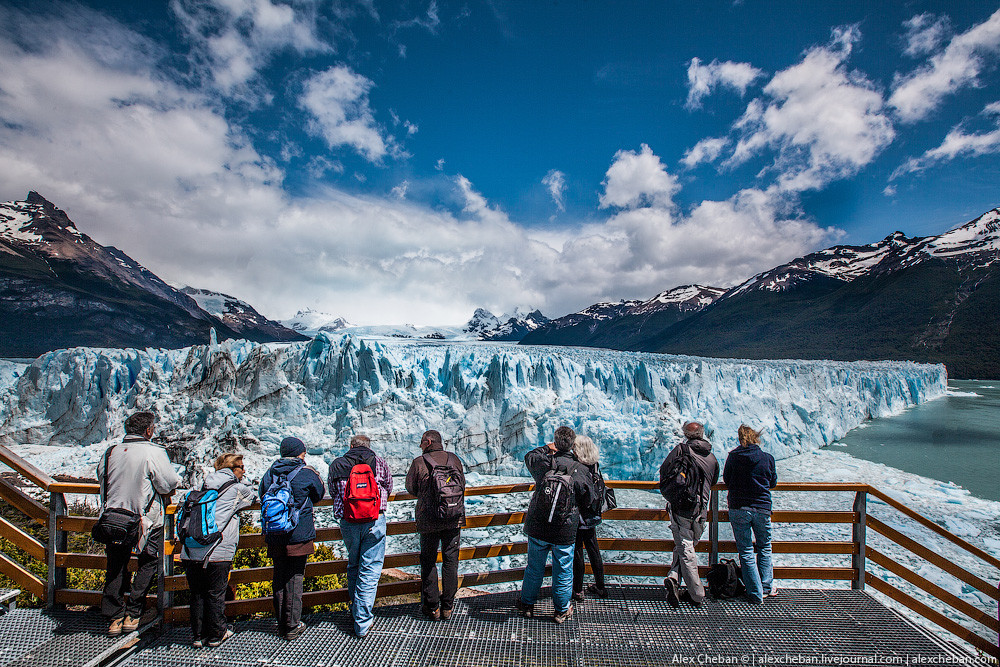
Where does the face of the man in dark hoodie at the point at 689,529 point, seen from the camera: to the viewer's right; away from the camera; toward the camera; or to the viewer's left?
away from the camera

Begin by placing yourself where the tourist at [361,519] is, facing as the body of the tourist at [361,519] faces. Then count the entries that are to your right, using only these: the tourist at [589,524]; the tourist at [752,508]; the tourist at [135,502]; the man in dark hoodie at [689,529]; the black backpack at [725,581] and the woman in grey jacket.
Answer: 4

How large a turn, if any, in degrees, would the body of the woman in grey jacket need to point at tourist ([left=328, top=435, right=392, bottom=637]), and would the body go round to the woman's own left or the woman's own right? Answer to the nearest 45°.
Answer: approximately 45° to the woman's own right

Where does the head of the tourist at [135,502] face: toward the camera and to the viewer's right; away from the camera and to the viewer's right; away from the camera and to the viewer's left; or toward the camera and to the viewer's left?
away from the camera and to the viewer's right

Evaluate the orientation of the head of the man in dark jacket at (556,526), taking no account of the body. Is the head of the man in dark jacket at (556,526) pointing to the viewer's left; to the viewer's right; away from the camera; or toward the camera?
away from the camera

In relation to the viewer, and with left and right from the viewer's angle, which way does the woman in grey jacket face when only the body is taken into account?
facing away from the viewer and to the right of the viewer

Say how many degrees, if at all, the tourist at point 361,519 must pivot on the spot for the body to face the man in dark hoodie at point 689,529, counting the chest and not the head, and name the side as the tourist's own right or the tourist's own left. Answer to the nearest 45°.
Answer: approximately 90° to the tourist's own right

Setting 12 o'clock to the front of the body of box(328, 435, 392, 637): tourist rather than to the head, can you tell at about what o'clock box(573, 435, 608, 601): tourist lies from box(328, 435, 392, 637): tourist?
box(573, 435, 608, 601): tourist is roughly at 3 o'clock from box(328, 435, 392, 637): tourist.

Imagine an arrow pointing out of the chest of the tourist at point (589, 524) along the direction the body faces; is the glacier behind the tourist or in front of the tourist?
in front

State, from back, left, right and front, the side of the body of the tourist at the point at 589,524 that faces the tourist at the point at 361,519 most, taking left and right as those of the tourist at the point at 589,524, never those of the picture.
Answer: left

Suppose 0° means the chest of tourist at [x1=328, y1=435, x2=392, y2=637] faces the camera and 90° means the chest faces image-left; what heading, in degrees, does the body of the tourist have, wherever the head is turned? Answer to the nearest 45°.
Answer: approximately 180°

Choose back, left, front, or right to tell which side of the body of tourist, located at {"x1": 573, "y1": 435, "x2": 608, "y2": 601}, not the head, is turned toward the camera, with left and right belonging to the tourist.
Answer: back

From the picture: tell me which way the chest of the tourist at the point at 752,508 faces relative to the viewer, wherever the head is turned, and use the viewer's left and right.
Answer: facing away from the viewer
